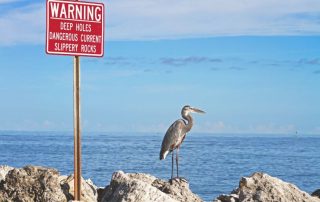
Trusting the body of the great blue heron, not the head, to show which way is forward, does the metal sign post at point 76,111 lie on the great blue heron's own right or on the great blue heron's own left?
on the great blue heron's own right

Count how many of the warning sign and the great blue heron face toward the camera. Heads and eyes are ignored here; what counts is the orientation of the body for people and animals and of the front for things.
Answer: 1

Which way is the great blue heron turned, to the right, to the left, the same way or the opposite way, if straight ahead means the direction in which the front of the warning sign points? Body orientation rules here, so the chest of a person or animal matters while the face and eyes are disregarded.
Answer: to the left

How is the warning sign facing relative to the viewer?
toward the camera

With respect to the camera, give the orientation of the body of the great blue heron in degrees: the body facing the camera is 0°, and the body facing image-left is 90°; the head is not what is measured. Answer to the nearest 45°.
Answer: approximately 270°

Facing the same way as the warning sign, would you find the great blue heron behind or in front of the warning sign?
behind
